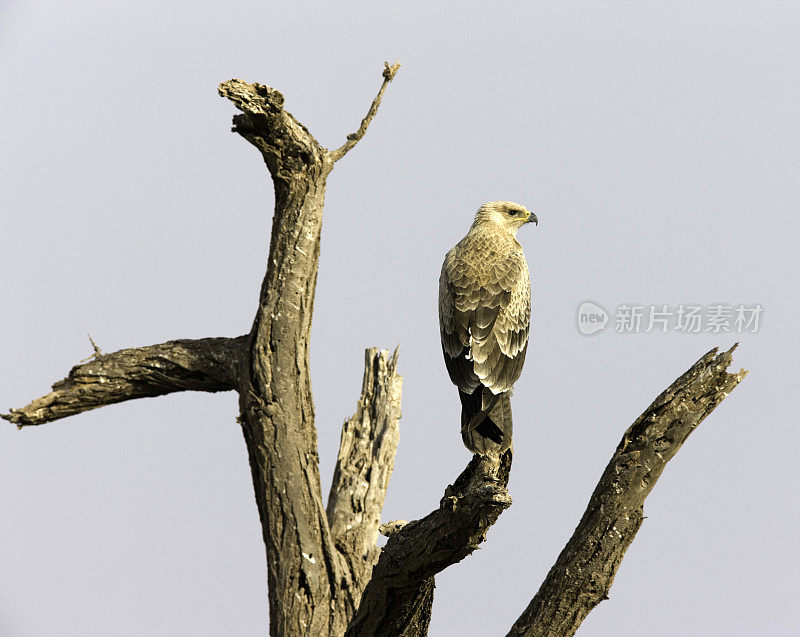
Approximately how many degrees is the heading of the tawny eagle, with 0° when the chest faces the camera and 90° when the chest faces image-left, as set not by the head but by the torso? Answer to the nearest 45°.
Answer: approximately 180°
